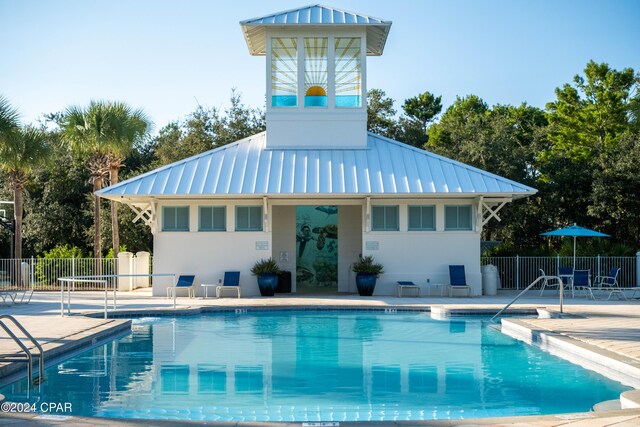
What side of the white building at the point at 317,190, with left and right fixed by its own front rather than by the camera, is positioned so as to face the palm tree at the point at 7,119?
right

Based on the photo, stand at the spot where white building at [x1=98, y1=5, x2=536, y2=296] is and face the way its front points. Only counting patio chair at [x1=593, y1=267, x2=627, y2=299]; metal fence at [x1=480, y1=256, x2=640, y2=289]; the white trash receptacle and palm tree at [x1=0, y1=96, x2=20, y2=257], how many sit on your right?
1

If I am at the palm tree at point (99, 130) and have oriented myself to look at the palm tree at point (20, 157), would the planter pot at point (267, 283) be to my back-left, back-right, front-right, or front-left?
back-left

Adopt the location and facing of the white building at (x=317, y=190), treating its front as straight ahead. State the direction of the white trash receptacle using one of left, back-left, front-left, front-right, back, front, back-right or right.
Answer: left

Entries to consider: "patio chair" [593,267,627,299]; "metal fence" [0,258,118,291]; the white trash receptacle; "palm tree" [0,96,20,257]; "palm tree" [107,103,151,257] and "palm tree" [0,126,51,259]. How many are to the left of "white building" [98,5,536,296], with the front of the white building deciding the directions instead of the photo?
2

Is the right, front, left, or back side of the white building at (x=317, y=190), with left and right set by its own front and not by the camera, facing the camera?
front

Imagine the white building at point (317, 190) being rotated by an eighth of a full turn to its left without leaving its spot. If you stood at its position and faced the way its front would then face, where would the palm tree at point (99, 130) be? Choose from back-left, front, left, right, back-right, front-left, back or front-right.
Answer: back

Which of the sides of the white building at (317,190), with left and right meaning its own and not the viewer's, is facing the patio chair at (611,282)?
left

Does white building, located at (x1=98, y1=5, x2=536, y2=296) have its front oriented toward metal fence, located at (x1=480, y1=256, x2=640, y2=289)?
no

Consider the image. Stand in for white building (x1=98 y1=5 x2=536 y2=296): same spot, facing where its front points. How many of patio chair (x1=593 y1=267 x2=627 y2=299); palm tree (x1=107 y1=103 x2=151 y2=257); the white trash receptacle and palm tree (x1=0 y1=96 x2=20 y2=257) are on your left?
2

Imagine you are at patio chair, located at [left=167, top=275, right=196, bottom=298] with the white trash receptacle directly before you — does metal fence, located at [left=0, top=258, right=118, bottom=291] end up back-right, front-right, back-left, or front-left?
back-left

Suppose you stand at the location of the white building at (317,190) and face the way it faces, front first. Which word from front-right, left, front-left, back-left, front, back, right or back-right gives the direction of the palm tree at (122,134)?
back-right
